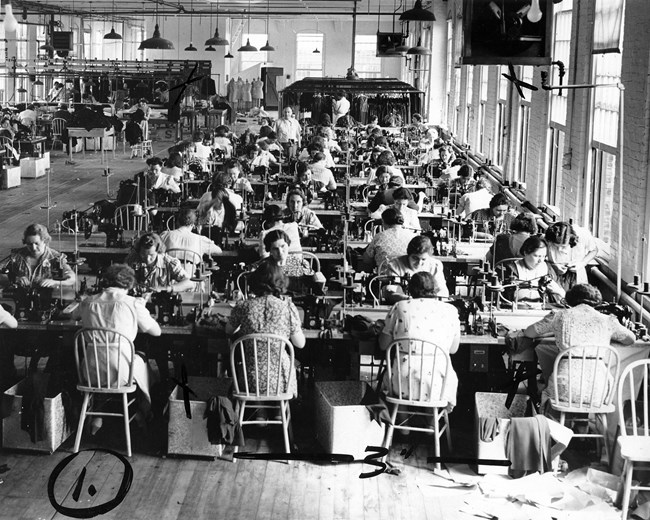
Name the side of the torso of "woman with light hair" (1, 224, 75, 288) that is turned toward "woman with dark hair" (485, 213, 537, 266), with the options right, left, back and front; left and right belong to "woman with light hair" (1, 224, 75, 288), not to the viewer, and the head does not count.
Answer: left

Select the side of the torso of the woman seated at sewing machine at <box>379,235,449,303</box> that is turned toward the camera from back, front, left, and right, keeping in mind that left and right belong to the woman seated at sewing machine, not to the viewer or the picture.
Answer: front

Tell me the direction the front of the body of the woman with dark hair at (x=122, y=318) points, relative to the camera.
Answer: away from the camera

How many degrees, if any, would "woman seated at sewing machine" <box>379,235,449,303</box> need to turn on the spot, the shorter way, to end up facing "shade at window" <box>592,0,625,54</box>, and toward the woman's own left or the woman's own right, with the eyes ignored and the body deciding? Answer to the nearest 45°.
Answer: approximately 135° to the woman's own left

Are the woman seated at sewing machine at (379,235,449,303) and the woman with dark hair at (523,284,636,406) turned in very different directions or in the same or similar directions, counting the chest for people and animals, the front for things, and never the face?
very different directions

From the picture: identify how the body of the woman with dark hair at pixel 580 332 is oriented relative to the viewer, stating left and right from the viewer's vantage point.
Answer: facing away from the viewer

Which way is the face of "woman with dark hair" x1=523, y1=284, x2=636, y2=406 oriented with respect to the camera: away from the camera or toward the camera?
away from the camera

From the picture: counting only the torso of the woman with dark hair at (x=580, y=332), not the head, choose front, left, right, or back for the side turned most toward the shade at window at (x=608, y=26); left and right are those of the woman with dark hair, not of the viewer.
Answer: front

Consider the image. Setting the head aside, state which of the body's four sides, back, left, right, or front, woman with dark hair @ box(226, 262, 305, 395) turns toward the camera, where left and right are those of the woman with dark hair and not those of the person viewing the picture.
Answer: back

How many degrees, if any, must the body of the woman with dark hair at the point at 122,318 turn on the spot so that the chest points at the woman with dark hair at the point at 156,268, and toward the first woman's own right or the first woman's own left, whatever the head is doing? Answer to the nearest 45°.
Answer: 0° — they already face them

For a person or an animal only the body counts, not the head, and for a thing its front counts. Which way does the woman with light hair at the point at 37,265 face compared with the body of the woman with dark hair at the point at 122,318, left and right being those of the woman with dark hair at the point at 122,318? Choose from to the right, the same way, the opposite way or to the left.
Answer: the opposite way

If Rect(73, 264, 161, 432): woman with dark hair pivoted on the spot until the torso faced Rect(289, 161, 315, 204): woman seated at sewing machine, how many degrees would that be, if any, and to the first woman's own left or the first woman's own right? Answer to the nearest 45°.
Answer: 0° — they already face them

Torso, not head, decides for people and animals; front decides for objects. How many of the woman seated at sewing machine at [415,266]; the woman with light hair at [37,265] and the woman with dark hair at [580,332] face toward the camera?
2

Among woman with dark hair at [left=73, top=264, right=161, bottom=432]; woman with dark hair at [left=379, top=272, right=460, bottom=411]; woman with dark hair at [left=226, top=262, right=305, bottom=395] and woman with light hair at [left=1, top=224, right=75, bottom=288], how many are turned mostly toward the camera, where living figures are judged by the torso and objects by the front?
1

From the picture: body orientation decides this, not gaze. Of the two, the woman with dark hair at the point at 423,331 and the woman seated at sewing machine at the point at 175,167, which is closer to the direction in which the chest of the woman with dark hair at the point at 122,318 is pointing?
the woman seated at sewing machine
